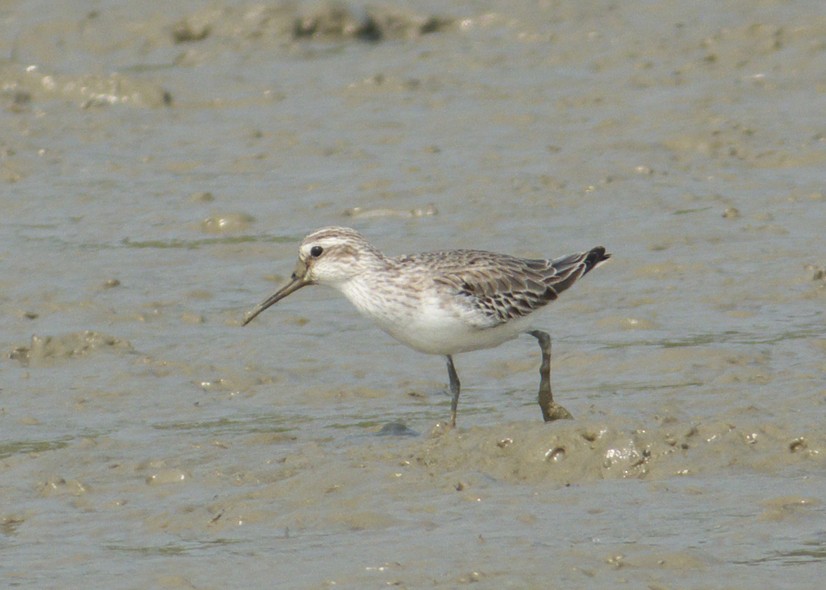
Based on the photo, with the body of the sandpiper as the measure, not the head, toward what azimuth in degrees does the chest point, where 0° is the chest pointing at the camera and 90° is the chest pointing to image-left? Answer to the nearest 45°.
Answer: approximately 90°

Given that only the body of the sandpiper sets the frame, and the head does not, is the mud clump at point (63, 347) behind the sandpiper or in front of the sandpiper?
in front
